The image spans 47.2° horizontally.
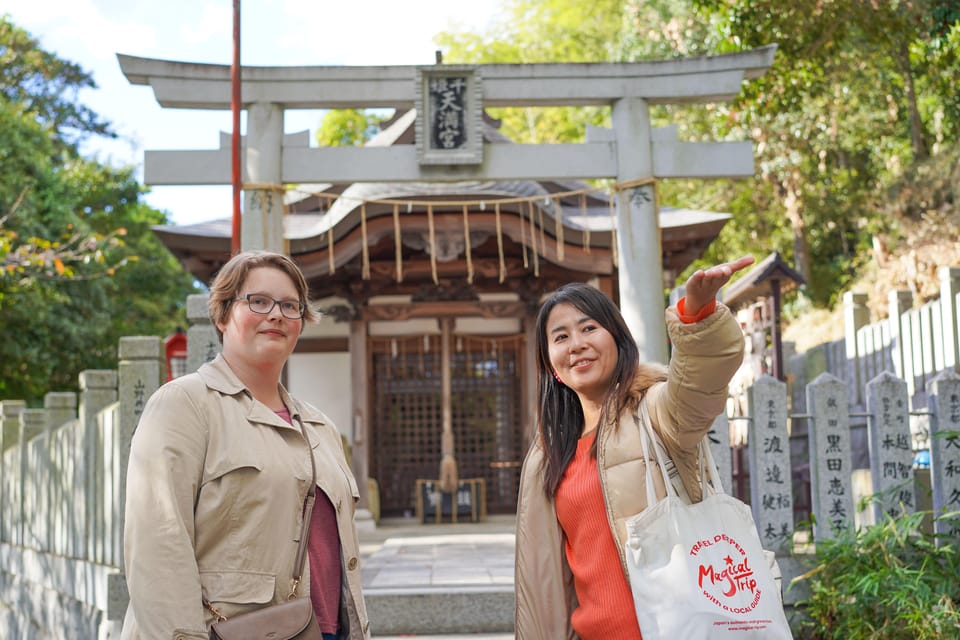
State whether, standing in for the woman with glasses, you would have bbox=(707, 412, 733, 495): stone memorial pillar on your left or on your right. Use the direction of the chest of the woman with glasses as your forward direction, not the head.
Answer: on your left

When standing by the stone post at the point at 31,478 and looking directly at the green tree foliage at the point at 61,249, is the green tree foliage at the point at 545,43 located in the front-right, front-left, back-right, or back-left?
front-right

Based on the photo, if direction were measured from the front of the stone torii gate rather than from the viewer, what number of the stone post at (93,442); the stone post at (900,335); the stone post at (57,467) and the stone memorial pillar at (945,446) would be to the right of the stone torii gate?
2

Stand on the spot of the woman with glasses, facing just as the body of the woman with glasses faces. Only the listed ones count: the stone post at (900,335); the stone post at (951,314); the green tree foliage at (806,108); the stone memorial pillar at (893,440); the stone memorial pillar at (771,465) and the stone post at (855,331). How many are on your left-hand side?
6

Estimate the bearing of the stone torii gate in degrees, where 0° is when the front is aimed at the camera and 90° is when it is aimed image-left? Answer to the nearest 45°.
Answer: approximately 0°

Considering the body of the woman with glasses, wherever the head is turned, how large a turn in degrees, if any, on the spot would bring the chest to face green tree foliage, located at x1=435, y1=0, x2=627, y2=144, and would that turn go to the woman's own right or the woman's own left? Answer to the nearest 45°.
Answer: approximately 135° to the woman's own left

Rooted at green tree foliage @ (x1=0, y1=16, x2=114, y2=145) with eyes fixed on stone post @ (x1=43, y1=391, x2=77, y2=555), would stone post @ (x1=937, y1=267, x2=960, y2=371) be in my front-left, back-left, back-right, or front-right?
front-left

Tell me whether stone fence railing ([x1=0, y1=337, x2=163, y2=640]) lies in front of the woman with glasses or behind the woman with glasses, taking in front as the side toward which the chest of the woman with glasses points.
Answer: behind

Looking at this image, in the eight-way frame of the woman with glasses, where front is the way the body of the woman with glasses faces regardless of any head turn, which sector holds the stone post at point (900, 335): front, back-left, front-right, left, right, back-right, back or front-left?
left

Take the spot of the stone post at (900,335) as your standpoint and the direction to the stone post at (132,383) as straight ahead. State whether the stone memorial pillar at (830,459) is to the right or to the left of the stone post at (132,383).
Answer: left

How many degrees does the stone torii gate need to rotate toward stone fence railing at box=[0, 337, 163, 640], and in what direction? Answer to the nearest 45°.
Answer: approximately 90° to its right

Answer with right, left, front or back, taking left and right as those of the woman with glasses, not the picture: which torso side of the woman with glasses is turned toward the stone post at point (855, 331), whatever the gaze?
left

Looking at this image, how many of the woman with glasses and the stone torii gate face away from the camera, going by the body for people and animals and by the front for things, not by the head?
0

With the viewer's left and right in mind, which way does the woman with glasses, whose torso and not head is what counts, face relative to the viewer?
facing the viewer and to the right of the viewer
